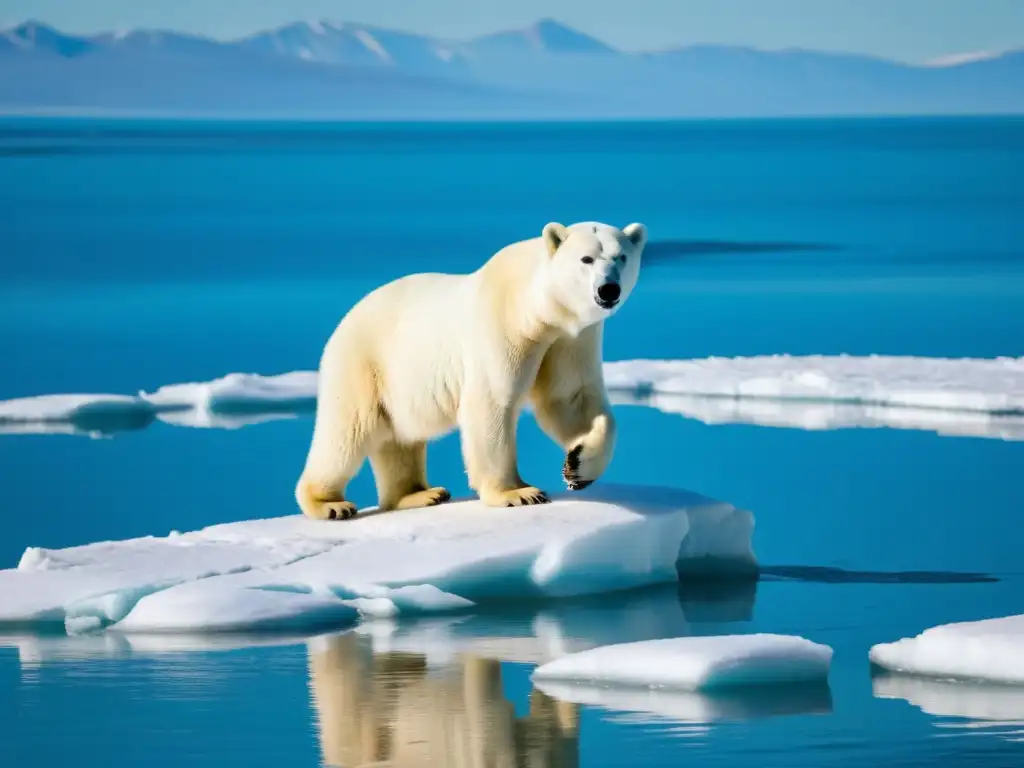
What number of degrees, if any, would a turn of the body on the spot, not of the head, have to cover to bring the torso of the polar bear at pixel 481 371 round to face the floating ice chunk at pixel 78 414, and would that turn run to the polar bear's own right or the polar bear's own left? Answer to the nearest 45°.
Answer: approximately 180°

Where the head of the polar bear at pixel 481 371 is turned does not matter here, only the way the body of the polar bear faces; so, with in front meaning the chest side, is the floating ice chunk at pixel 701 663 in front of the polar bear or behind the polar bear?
in front

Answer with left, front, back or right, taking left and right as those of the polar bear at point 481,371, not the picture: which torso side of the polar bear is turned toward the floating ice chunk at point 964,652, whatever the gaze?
front

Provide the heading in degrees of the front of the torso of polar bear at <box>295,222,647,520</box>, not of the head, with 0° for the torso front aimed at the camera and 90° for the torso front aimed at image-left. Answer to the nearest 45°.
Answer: approximately 315°

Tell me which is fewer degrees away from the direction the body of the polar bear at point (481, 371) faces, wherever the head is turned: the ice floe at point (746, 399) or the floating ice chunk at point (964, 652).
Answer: the floating ice chunk

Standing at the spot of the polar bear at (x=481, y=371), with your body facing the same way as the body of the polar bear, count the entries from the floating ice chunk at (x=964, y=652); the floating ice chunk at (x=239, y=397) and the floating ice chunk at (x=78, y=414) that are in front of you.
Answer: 1

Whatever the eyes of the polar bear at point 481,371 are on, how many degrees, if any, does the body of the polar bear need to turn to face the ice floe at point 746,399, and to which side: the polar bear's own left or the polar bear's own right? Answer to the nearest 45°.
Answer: approximately 135° to the polar bear's own left
